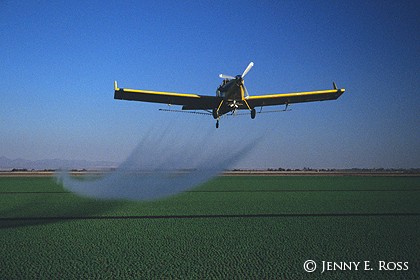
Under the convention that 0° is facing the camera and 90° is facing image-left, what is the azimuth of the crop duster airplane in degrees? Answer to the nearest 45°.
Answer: approximately 0°
